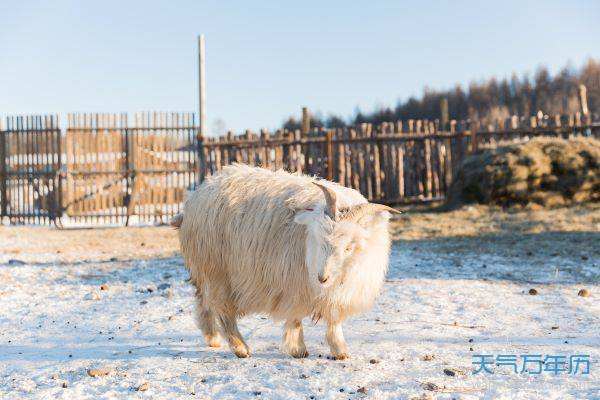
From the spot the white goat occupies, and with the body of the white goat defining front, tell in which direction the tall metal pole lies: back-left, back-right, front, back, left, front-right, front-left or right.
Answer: back-left

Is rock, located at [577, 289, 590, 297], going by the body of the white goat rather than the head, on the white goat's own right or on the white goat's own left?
on the white goat's own left

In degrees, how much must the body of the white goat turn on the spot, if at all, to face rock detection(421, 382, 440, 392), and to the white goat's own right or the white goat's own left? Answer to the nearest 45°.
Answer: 0° — it already faces it

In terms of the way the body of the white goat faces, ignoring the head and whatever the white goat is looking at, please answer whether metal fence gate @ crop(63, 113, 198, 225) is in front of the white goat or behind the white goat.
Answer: behind

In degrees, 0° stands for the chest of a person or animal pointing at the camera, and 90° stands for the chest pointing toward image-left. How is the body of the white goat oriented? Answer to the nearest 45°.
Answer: approximately 315°

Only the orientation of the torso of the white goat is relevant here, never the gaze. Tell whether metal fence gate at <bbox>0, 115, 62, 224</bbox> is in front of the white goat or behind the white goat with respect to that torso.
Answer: behind

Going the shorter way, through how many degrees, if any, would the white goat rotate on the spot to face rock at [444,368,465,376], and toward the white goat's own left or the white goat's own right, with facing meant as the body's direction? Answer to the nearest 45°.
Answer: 0° — it already faces it

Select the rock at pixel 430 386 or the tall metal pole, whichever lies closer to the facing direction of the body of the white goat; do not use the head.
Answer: the rock

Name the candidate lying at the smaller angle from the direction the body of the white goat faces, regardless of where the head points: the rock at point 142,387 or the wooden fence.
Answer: the rock
